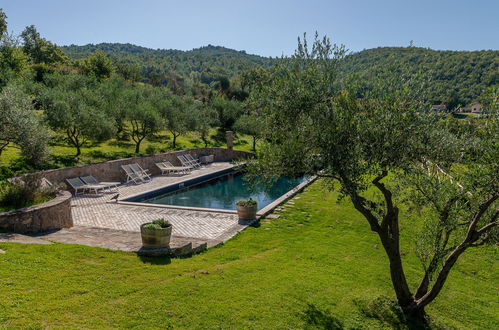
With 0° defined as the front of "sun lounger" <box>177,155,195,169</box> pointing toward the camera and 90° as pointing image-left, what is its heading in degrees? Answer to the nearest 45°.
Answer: approximately 315°

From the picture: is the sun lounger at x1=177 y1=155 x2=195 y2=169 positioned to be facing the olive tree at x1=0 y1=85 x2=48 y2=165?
no

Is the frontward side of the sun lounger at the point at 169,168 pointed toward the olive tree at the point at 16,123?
no

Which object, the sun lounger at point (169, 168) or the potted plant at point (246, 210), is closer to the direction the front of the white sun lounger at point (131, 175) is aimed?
the potted plant

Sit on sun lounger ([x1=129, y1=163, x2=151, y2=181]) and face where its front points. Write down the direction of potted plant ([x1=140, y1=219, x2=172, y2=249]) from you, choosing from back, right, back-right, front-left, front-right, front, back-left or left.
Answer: front-right

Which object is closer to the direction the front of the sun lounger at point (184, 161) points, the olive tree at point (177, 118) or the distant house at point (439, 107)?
the distant house

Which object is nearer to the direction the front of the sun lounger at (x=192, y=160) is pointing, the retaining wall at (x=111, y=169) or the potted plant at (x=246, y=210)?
the potted plant

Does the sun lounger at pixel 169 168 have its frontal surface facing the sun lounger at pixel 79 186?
no

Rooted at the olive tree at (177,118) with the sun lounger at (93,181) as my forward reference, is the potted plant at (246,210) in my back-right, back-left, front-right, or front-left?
front-left

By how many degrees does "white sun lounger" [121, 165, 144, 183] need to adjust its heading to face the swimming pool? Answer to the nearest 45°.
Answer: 0° — it already faces it

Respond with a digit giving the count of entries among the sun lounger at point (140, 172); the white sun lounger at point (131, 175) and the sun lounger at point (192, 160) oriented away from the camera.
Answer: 0

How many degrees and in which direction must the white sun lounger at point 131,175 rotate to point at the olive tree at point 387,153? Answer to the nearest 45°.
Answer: approximately 45° to its right

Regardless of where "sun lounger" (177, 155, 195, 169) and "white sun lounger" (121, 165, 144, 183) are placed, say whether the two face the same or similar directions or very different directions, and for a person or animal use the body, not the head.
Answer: same or similar directions

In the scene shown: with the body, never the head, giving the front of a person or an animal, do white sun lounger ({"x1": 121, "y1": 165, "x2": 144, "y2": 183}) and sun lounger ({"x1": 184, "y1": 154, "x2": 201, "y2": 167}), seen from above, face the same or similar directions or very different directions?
same or similar directions

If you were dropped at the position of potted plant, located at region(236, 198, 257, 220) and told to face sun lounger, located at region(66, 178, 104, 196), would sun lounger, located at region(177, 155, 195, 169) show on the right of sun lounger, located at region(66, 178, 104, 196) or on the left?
right

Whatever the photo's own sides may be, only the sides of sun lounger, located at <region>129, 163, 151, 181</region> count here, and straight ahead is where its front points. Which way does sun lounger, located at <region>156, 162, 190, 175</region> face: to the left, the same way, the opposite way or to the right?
the same way

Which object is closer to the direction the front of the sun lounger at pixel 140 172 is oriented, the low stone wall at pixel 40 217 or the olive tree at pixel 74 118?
the low stone wall
